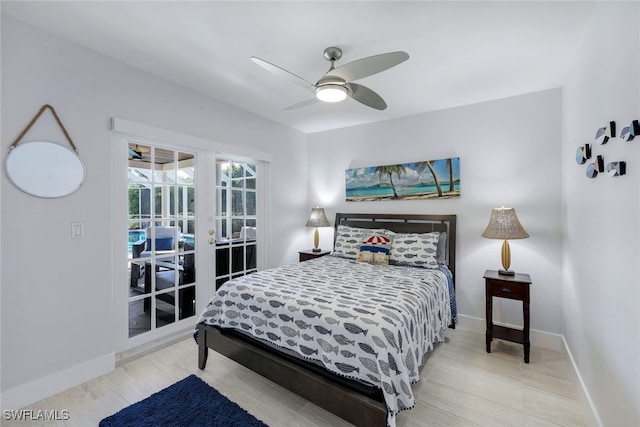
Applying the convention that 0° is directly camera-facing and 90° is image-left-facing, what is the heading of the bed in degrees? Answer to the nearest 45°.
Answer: approximately 45°

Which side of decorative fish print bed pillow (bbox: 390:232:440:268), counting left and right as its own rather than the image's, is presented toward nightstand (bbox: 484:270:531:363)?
left

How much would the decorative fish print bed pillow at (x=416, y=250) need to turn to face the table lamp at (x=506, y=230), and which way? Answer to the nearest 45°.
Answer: approximately 90° to its left

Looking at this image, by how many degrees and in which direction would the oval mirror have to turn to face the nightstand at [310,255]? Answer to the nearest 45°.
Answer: approximately 90° to its left

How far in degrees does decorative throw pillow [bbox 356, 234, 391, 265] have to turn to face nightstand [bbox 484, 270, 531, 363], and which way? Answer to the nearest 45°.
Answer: approximately 90° to its left

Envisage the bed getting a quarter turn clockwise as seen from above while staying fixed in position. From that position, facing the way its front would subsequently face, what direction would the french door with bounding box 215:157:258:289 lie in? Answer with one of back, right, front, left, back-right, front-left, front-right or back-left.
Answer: front

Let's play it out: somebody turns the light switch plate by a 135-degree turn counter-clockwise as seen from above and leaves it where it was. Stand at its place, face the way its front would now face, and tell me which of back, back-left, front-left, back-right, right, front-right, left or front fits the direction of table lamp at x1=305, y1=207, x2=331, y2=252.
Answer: front-right

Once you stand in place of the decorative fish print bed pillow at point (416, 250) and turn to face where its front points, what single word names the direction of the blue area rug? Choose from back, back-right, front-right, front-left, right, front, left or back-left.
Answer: front-right

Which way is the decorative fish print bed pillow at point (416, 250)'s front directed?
toward the camera

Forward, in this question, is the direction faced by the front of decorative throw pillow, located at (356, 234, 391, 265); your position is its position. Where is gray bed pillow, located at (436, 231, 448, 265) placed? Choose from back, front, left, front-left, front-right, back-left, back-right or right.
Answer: left

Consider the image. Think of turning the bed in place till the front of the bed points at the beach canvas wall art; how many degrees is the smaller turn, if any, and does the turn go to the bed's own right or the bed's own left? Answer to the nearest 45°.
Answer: approximately 180°

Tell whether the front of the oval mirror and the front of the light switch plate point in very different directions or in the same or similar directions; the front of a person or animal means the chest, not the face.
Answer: same or similar directions
